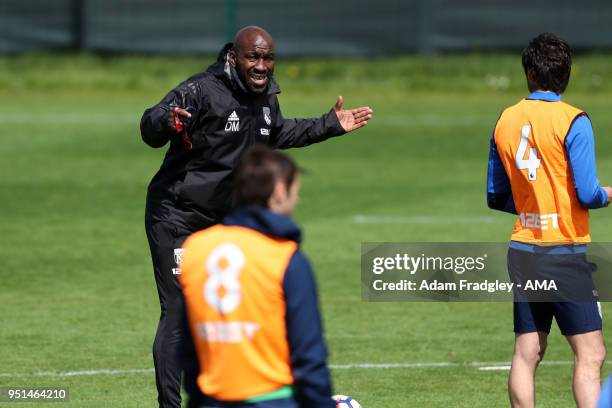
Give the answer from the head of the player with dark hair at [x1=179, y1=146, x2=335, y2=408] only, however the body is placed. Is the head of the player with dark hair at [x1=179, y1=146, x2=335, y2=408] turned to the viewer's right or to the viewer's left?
to the viewer's right

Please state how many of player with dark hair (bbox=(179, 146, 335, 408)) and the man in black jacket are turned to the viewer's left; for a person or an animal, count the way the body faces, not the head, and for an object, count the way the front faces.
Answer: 0

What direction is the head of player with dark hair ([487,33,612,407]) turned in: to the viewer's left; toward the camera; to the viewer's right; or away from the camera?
away from the camera

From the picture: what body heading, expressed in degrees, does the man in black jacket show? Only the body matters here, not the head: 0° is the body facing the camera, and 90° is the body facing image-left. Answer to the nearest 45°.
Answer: approximately 315°

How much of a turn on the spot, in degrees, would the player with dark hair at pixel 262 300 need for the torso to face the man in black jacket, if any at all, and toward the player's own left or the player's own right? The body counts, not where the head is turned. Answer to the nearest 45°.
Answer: approximately 45° to the player's own left

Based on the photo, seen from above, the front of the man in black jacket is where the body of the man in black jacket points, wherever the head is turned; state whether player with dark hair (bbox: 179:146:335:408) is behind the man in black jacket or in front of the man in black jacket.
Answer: in front

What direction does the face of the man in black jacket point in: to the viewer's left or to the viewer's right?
to the viewer's right

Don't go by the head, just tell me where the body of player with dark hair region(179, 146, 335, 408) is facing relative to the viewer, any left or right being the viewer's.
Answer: facing away from the viewer and to the right of the viewer

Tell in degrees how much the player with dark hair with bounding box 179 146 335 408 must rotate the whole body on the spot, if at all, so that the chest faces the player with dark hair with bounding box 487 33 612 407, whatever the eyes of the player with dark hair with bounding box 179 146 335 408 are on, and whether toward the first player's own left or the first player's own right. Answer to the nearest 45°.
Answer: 0° — they already face them

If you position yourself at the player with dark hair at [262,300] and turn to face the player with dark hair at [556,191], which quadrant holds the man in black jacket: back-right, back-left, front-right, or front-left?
front-left
